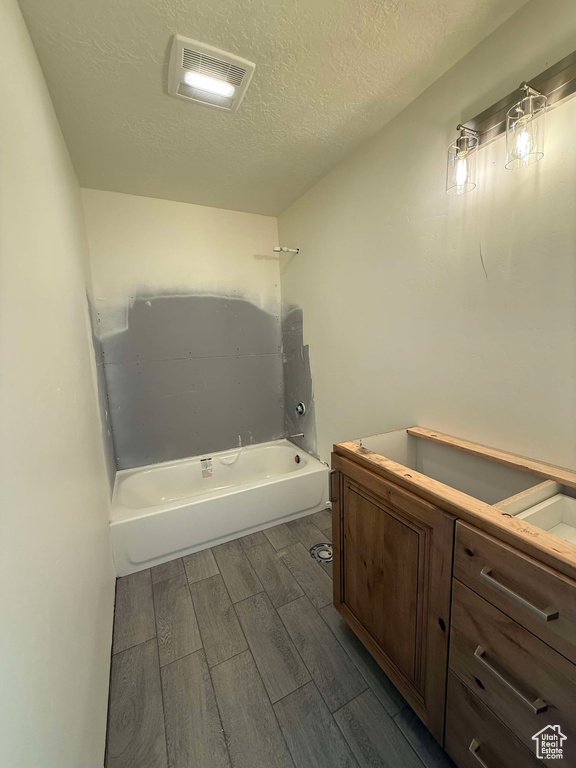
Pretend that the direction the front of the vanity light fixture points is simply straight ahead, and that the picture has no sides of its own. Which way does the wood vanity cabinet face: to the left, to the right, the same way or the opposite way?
the same way

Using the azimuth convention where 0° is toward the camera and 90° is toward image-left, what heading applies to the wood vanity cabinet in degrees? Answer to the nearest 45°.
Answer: approximately 45°

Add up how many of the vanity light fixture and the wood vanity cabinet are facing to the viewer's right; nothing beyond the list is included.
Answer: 0

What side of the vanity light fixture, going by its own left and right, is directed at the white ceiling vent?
front

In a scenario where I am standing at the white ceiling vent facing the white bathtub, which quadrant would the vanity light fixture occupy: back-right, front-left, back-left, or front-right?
back-right

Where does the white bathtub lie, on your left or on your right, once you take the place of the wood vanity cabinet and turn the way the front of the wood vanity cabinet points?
on your right

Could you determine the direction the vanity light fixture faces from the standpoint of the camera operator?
facing the viewer and to the left of the viewer
